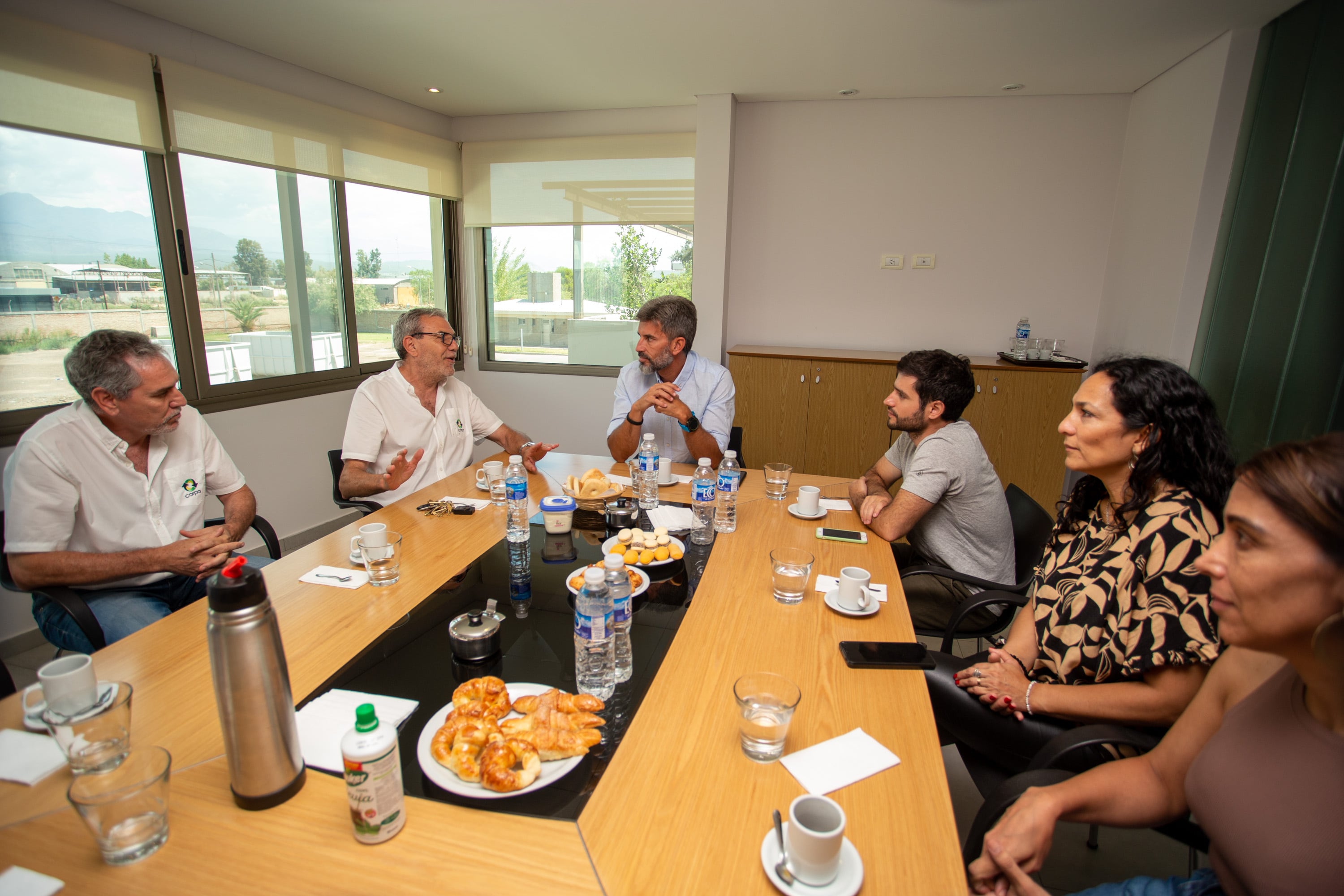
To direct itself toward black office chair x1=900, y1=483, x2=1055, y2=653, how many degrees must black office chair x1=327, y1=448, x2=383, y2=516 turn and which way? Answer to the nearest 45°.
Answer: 0° — it already faces it

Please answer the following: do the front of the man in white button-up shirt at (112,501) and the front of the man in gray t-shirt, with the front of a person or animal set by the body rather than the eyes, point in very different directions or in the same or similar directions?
very different directions

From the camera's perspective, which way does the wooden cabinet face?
toward the camera

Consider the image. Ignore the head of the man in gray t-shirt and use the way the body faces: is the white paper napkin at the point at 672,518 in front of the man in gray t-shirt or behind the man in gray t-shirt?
in front

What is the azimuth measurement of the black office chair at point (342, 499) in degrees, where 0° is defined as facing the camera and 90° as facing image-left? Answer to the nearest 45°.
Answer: approximately 315°

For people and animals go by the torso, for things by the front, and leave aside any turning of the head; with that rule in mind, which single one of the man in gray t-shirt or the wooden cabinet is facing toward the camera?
the wooden cabinet

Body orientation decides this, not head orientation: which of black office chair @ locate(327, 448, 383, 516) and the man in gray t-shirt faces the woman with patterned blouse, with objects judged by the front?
the black office chair

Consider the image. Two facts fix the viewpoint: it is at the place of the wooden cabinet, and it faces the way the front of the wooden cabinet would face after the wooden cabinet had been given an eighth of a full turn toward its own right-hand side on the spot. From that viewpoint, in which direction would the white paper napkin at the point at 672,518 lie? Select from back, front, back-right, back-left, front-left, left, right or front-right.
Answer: front-left

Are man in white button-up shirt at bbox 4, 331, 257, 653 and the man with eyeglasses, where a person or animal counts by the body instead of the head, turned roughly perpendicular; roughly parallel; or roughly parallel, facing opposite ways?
roughly parallel

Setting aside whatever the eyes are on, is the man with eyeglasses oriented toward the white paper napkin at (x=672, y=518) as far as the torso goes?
yes

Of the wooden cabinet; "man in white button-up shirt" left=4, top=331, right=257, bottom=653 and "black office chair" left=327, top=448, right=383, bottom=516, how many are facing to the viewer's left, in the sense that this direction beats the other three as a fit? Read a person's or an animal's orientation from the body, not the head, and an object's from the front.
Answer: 0

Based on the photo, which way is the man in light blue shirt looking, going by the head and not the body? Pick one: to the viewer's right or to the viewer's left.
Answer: to the viewer's left

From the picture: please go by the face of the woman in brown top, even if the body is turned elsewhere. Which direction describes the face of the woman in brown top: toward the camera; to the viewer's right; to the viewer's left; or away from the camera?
to the viewer's left

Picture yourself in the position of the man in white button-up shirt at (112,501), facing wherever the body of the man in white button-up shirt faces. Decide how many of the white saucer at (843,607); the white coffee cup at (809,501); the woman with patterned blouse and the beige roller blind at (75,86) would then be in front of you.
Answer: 3

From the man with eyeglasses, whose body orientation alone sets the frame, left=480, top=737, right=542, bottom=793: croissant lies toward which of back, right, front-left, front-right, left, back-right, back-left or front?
front-right

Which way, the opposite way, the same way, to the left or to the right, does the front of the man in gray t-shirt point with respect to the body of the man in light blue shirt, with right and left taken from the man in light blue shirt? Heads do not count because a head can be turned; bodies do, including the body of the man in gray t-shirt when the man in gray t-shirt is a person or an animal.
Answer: to the right

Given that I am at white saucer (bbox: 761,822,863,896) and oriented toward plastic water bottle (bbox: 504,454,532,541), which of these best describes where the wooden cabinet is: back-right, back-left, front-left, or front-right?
front-right

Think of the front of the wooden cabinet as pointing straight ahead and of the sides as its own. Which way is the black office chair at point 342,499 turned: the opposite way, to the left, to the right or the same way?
to the left

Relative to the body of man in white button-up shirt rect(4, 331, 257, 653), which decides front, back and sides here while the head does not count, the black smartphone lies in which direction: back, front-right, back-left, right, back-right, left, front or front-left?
front

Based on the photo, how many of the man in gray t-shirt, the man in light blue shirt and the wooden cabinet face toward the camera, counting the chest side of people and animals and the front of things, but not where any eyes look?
2
